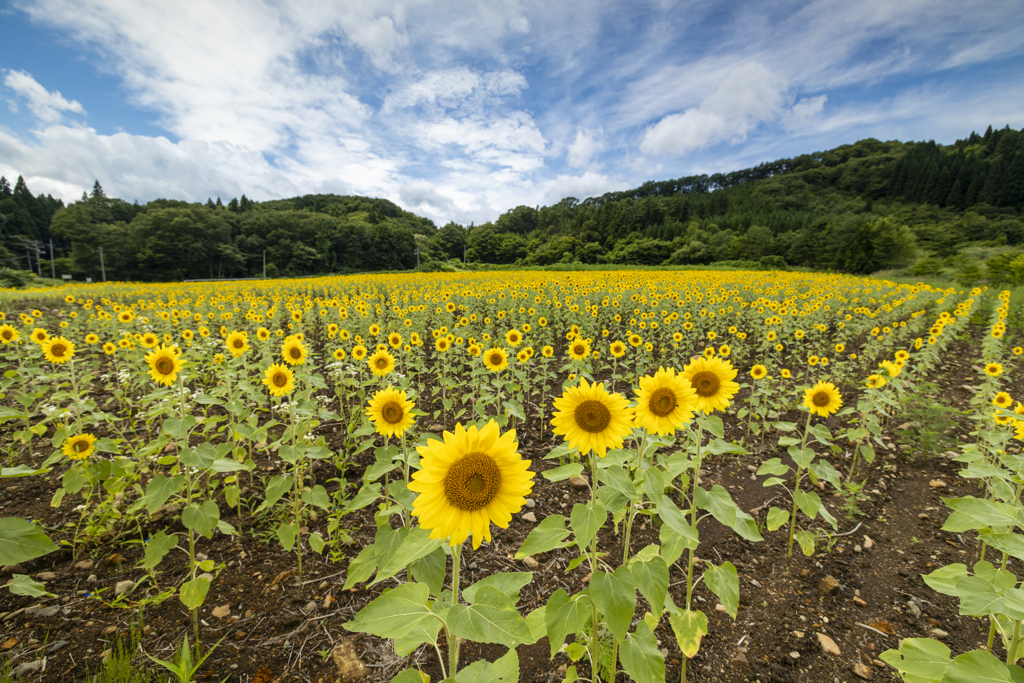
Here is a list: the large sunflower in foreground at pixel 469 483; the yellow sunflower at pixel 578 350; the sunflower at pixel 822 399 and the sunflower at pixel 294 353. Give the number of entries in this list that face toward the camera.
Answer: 4

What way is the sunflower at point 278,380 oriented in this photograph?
toward the camera

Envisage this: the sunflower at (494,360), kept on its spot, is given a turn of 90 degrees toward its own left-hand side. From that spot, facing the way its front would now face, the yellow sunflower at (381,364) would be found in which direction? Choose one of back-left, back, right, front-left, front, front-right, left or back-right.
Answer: back-right

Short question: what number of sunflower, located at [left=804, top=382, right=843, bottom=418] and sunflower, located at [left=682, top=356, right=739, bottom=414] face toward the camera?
2

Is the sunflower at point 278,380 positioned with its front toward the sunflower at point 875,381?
no

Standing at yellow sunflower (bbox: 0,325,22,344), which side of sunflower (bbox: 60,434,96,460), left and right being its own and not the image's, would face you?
back

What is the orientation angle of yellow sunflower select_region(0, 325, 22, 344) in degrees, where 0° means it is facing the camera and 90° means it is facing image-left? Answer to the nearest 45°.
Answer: approximately 0°

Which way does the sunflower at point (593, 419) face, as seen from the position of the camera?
facing the viewer

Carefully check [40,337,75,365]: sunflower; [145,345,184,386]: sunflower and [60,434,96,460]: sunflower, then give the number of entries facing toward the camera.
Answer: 3

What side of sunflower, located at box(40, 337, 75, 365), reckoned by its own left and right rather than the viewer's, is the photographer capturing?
front

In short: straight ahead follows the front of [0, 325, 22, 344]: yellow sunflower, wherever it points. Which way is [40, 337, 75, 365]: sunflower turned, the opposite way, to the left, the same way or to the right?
the same way

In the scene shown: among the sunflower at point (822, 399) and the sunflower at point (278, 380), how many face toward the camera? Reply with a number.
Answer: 2

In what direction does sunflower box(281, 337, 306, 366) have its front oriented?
toward the camera

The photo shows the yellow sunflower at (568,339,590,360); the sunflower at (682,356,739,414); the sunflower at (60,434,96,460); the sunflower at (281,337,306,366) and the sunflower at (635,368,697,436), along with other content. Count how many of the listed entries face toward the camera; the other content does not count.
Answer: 5

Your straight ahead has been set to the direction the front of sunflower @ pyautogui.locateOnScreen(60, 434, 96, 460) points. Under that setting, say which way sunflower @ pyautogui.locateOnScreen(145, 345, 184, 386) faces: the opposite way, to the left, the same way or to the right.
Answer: the same way

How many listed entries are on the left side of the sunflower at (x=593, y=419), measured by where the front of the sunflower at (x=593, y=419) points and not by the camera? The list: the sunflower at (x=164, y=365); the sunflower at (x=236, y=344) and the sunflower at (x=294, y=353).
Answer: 0
